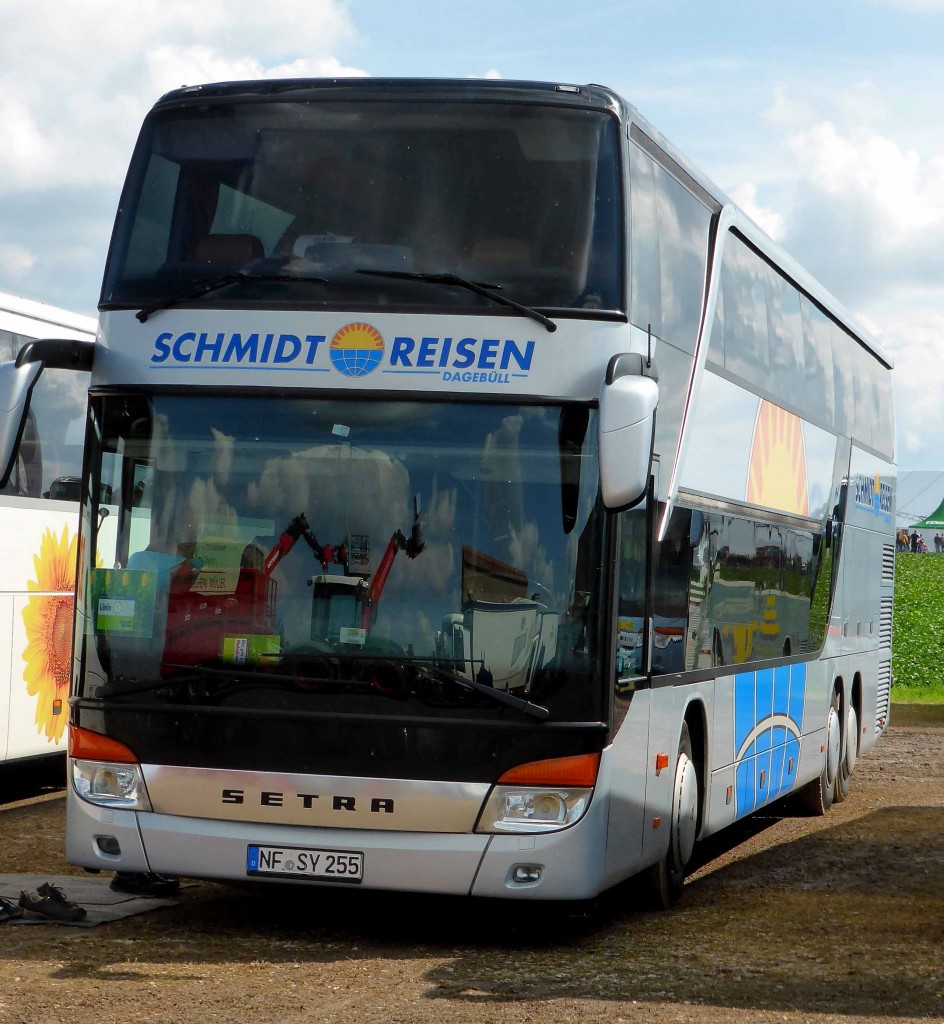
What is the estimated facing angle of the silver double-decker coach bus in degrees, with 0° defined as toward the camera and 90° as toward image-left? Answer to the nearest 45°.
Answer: approximately 0°

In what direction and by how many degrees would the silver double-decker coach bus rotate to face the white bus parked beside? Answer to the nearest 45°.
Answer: approximately 135° to its right
